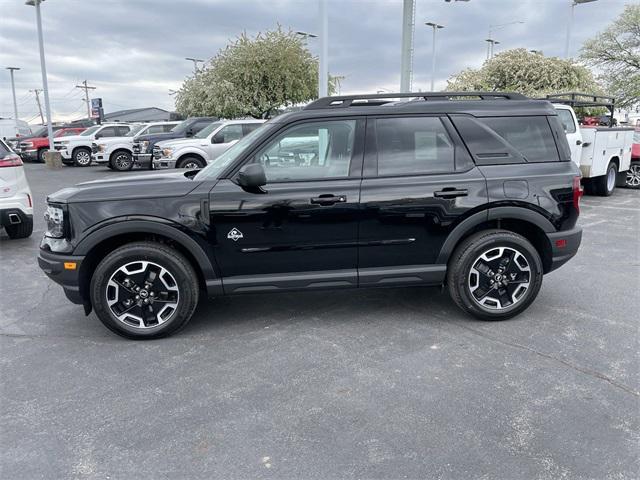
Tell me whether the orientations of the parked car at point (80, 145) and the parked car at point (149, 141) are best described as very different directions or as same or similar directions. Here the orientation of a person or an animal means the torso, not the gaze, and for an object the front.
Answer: same or similar directions

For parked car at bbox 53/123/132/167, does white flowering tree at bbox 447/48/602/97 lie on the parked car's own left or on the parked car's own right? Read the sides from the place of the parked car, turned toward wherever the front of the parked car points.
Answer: on the parked car's own left

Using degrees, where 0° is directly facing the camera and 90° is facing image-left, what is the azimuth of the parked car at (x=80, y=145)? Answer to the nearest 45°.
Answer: approximately 45°

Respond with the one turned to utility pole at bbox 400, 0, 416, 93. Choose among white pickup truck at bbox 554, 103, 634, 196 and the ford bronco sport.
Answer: the white pickup truck

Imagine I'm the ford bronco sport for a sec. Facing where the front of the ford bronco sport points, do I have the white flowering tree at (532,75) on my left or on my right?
on my right

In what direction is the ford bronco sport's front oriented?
to the viewer's left

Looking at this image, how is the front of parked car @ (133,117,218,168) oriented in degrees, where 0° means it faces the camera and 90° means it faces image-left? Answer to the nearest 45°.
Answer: approximately 45°

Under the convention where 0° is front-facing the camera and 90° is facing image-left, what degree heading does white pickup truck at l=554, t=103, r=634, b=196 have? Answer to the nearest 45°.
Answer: approximately 45°

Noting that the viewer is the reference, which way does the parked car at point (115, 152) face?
facing the viewer and to the left of the viewer

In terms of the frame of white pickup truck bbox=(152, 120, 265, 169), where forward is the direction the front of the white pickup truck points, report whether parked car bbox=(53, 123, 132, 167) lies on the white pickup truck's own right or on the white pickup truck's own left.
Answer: on the white pickup truck's own right

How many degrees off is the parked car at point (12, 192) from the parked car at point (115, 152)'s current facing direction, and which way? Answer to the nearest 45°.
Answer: approximately 45° to its left

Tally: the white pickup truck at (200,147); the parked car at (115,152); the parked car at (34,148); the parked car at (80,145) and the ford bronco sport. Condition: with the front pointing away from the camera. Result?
0

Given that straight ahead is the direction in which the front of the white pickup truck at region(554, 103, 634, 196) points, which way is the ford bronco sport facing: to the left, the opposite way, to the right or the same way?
the same way

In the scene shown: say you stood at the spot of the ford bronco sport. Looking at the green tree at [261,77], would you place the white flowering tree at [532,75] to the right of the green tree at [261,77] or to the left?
right

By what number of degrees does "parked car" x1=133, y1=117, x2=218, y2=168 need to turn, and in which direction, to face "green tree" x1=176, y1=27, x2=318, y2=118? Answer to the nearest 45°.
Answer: approximately 180°

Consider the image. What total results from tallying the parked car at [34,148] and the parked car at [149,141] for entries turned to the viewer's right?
0
